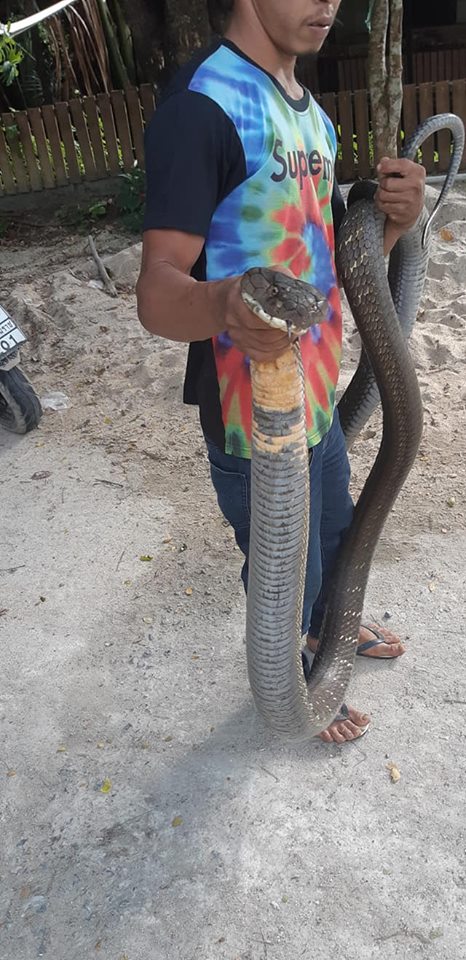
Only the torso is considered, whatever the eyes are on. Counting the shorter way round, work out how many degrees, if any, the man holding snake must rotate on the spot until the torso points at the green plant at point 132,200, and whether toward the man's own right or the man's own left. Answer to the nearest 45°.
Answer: approximately 135° to the man's own left

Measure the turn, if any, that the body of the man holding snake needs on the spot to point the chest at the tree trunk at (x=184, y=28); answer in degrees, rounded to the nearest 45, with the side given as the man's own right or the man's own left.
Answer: approximately 135° to the man's own left

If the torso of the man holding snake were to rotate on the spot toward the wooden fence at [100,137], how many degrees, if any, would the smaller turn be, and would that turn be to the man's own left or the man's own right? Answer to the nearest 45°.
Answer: approximately 135° to the man's own left

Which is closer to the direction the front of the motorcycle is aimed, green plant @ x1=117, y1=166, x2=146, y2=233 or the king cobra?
the green plant

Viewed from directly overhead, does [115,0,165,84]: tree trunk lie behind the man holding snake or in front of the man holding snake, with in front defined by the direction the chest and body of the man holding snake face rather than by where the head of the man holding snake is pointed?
behind

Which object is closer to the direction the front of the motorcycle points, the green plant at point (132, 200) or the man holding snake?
the green plant

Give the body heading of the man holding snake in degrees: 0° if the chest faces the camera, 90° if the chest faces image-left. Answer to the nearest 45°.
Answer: approximately 315°
